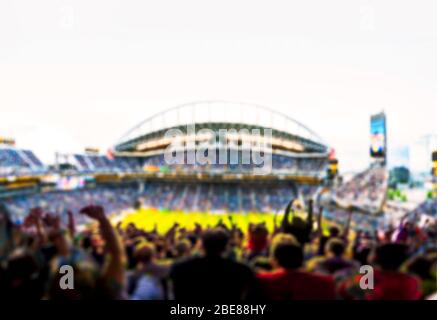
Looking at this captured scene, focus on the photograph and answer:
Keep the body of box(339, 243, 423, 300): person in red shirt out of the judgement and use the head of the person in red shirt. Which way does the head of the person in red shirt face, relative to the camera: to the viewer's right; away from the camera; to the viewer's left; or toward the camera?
away from the camera

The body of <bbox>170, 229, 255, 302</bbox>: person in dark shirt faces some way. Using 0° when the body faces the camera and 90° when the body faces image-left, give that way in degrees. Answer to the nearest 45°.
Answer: approximately 180°

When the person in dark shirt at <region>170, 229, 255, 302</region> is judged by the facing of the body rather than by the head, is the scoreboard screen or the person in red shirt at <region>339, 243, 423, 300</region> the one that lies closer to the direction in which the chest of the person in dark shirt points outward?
the scoreboard screen

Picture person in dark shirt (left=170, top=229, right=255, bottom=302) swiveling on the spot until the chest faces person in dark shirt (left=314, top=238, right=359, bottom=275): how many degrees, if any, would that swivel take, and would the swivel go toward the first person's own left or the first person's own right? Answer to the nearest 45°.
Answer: approximately 45° to the first person's own right

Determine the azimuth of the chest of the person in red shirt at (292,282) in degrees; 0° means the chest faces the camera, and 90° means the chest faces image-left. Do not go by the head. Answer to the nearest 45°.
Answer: approximately 180°

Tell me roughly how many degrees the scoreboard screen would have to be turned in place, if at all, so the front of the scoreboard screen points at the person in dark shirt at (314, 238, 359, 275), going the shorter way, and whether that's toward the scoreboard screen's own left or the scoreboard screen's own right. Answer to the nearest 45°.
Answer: approximately 45° to the scoreboard screen's own left

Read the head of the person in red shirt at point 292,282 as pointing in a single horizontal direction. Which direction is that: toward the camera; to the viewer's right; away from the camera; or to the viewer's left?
away from the camera

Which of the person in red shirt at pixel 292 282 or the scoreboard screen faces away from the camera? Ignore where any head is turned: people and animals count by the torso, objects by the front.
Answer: the person in red shirt

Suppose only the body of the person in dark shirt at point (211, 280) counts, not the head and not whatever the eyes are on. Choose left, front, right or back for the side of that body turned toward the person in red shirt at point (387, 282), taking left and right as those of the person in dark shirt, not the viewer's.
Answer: right

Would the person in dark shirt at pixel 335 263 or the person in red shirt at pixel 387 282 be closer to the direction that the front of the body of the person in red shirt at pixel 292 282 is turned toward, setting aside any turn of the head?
the person in dark shirt

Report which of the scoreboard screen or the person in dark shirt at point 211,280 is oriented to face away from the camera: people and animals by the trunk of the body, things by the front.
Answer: the person in dark shirt

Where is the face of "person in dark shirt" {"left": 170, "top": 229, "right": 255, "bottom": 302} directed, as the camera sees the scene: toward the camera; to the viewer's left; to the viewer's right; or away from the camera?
away from the camera

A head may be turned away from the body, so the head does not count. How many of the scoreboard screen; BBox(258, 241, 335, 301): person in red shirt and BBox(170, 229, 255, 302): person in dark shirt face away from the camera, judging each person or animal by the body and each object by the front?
2

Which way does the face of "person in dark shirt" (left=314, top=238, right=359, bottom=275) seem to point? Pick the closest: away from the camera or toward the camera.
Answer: away from the camera
